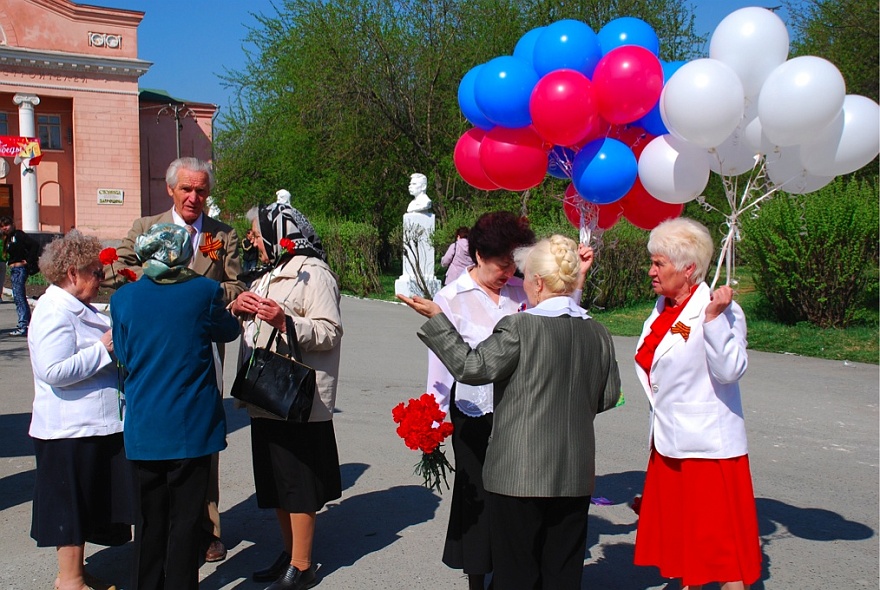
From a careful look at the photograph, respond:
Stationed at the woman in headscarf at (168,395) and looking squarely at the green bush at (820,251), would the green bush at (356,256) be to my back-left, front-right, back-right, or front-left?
front-left

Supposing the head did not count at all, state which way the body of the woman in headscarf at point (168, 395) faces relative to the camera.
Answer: away from the camera

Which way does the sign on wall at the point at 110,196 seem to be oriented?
toward the camera

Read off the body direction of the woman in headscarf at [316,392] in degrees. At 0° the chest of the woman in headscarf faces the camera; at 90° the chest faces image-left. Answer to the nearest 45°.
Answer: approximately 90°

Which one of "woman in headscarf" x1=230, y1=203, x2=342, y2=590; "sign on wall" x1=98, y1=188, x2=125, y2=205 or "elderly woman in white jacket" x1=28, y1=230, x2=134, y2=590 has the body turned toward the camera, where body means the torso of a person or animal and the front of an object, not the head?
the sign on wall

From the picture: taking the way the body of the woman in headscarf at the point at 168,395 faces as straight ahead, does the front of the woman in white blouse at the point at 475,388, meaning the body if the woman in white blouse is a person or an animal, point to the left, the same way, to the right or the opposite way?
the opposite way

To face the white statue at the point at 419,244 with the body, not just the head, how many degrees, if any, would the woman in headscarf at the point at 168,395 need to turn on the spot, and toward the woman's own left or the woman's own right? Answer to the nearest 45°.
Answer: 0° — they already face it

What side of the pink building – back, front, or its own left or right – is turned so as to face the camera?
front

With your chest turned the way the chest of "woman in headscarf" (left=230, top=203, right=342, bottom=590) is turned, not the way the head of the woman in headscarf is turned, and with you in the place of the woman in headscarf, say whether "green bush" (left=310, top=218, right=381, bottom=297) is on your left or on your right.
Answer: on your right

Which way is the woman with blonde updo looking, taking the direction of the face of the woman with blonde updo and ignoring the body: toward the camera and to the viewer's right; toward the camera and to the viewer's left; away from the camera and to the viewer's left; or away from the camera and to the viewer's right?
away from the camera and to the viewer's left

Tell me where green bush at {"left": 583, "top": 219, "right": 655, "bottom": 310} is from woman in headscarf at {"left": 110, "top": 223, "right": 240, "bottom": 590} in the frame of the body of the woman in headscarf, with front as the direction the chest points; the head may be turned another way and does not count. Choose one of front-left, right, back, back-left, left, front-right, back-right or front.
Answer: front-right

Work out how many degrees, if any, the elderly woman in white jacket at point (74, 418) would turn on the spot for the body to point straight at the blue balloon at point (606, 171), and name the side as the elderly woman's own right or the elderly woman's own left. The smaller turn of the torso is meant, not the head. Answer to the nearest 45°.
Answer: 0° — they already face it

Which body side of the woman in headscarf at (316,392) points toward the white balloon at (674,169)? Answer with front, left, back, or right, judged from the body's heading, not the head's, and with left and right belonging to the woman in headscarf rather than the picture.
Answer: back

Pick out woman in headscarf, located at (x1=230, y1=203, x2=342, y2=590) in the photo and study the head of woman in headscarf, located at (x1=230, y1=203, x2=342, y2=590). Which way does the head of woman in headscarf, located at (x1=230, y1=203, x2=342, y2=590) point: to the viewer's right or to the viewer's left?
to the viewer's left

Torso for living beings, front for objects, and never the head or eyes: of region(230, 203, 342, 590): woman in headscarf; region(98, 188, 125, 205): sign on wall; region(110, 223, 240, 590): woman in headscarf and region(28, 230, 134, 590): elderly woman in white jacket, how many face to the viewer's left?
1

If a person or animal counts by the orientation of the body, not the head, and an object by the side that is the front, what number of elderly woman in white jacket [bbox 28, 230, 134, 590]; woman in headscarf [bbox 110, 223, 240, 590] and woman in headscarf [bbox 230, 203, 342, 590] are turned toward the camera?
0

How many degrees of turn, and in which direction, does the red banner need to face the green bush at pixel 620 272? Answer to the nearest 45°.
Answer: approximately 45° to its left
